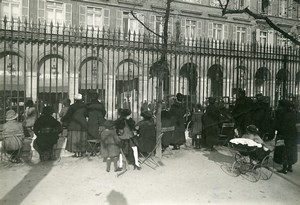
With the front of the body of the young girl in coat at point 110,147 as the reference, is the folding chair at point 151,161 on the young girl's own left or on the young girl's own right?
on the young girl's own right

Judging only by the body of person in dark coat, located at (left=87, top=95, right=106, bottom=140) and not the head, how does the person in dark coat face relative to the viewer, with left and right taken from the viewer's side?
facing away from the viewer

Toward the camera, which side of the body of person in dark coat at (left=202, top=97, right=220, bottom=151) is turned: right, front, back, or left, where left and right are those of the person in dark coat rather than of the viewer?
back

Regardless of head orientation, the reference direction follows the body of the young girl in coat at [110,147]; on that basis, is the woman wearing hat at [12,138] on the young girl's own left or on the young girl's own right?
on the young girl's own left

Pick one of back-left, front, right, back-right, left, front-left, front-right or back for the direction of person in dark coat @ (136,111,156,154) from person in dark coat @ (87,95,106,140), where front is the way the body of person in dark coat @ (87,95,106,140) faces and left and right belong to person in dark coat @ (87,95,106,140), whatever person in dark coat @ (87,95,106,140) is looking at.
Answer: back-right

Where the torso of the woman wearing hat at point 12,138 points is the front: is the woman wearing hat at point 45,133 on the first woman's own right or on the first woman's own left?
on the first woman's own right

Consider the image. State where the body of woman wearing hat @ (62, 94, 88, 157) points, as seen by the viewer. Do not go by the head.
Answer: away from the camera

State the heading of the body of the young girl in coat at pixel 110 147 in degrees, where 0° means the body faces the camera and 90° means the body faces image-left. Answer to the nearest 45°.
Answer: approximately 180°
